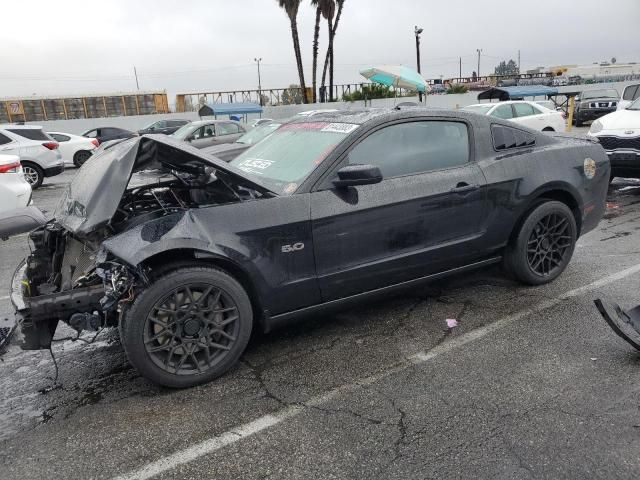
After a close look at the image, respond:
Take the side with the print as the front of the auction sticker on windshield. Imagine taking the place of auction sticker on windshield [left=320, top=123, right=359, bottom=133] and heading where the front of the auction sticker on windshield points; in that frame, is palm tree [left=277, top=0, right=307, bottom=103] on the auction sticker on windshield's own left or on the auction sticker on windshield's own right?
on the auction sticker on windshield's own right

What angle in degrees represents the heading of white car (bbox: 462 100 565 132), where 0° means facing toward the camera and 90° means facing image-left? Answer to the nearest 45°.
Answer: approximately 45°

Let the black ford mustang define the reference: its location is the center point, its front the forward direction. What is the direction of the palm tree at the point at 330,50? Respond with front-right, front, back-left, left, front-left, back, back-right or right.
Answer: back-right

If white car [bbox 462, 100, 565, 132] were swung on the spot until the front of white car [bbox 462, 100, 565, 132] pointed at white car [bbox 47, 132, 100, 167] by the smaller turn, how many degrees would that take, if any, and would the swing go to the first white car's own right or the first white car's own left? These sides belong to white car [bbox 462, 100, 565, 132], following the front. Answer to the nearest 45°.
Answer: approximately 45° to the first white car's own right

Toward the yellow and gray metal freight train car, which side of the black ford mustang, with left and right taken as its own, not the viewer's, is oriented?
right

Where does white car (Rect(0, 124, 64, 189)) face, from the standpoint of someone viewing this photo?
facing away from the viewer and to the left of the viewer

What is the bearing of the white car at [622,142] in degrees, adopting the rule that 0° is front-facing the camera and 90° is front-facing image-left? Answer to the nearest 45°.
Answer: approximately 45°

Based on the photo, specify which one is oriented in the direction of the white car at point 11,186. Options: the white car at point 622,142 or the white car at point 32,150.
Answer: the white car at point 622,142

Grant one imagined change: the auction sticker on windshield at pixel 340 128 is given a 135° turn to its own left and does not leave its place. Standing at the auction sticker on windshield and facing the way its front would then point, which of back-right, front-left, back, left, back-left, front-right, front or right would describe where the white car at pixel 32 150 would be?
back-left

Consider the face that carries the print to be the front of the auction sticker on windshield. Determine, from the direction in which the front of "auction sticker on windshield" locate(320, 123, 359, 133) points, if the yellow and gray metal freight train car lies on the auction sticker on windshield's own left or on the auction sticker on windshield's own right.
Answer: on the auction sticker on windshield's own right

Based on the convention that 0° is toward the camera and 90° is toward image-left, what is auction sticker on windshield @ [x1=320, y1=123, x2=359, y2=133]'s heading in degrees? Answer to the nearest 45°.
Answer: approximately 45°

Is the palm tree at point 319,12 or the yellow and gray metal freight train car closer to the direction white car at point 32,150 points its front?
the yellow and gray metal freight train car

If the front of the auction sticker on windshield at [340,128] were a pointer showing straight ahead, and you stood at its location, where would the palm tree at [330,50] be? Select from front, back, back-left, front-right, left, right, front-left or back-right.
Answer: back-right

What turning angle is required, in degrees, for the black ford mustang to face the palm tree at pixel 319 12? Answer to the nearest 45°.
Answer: approximately 135° to its right
